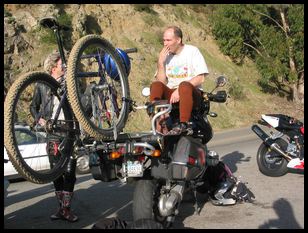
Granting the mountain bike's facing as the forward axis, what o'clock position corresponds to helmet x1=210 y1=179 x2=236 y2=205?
The helmet is roughly at 1 o'clock from the mountain bike.

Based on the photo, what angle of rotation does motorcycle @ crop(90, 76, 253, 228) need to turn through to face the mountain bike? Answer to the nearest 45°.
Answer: approximately 135° to its left

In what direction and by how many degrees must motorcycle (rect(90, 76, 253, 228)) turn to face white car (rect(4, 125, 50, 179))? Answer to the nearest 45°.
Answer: approximately 135° to its left

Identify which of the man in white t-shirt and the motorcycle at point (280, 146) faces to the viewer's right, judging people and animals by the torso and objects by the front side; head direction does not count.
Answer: the motorcycle

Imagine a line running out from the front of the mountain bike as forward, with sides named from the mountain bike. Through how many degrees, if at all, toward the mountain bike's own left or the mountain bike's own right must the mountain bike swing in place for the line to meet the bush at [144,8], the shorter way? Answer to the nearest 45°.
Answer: approximately 45° to the mountain bike's own left

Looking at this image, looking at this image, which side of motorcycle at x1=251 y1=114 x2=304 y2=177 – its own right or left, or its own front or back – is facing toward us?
right

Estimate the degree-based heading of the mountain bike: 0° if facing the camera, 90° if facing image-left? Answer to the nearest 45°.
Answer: approximately 225°

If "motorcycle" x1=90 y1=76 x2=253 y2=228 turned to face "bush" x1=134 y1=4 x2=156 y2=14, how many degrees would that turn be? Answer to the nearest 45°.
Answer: approximately 45° to its left

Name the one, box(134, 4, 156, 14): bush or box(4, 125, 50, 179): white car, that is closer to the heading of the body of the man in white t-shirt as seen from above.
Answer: the white car

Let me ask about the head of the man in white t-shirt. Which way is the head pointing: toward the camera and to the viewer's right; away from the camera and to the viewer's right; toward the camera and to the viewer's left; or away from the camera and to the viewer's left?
toward the camera and to the viewer's left

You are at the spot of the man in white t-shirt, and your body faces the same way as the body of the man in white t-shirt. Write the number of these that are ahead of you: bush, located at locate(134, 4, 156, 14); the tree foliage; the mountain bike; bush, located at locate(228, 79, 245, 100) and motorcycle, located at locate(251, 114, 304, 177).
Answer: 1

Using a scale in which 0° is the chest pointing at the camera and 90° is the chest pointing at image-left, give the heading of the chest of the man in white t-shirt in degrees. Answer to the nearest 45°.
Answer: approximately 45°

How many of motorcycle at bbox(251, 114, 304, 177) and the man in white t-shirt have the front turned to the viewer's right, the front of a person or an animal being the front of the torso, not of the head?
1

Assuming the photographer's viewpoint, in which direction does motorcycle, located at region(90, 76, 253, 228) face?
facing away from the viewer and to the right of the viewer
